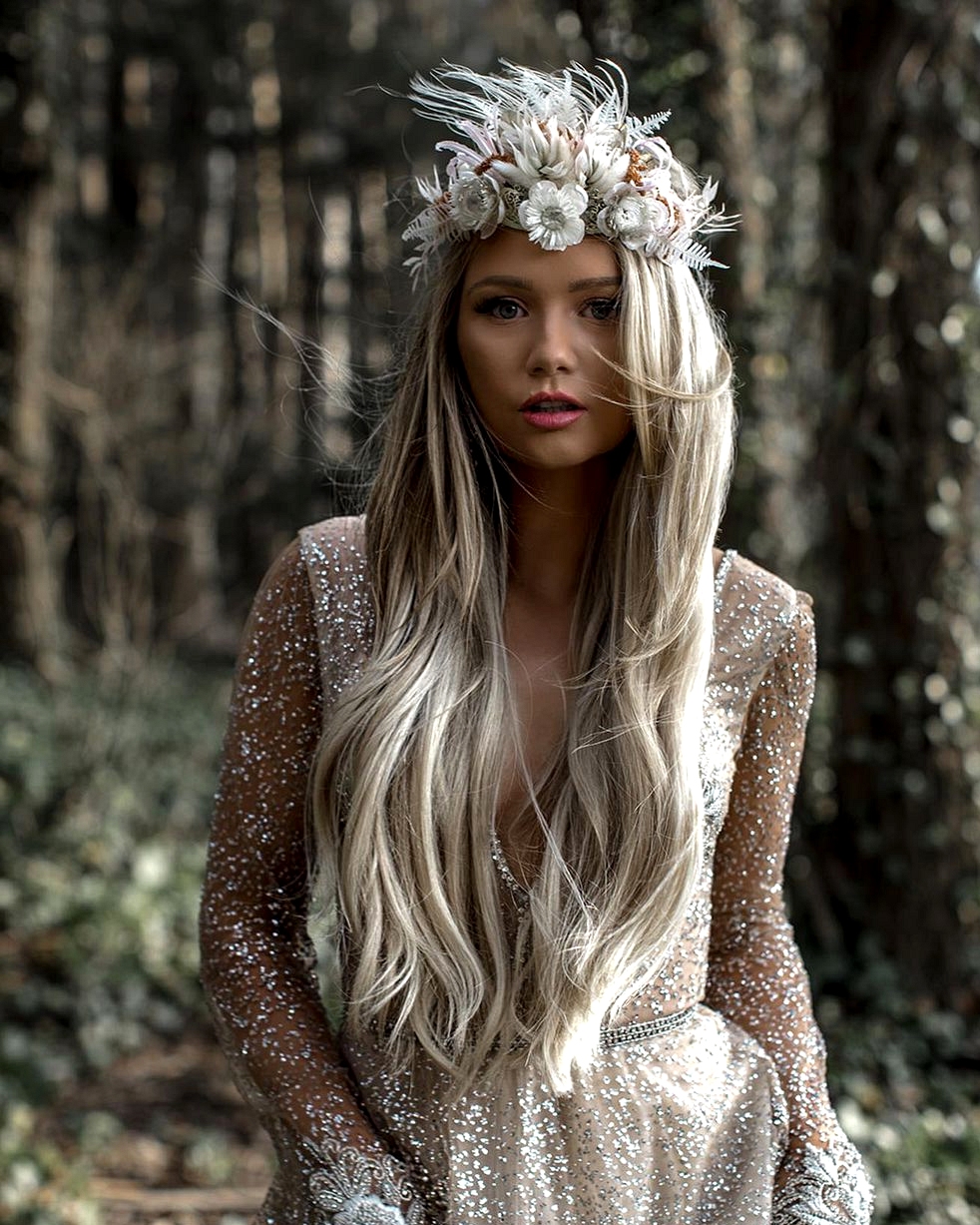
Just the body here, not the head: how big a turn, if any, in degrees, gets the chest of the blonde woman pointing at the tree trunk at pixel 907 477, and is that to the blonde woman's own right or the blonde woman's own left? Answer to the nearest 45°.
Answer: approximately 135° to the blonde woman's own left

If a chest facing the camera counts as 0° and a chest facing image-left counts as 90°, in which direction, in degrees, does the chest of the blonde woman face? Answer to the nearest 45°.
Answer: approximately 0°
